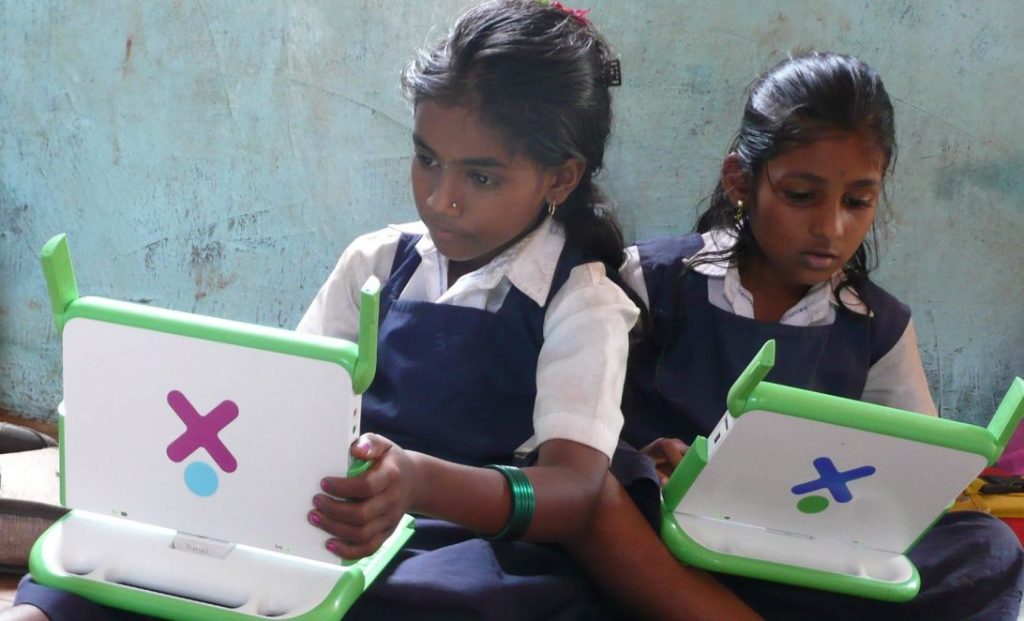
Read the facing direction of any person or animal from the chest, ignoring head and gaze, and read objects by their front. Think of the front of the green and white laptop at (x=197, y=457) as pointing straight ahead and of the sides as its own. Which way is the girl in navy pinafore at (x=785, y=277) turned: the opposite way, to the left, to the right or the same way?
the opposite way

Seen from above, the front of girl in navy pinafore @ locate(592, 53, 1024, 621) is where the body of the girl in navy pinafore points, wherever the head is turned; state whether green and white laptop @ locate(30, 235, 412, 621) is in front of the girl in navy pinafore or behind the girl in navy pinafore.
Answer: in front

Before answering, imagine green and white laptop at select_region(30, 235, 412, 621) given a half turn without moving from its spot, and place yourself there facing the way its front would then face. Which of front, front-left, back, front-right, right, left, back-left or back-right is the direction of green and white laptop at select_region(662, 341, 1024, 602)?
back-left

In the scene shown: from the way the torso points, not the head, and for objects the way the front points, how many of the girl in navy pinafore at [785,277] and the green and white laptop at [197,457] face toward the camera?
1

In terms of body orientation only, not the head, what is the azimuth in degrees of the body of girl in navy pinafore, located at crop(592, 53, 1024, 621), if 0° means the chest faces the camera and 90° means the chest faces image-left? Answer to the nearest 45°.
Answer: approximately 0°

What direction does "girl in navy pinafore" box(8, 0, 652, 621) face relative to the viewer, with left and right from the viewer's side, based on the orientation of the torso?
facing the viewer and to the left of the viewer

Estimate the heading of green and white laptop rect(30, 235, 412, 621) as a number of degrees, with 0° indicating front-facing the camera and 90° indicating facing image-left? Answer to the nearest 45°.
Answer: approximately 225°

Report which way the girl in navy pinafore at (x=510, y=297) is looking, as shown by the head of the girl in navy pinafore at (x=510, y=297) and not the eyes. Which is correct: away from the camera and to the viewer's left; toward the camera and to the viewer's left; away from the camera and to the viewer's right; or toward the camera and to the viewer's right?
toward the camera and to the viewer's left
